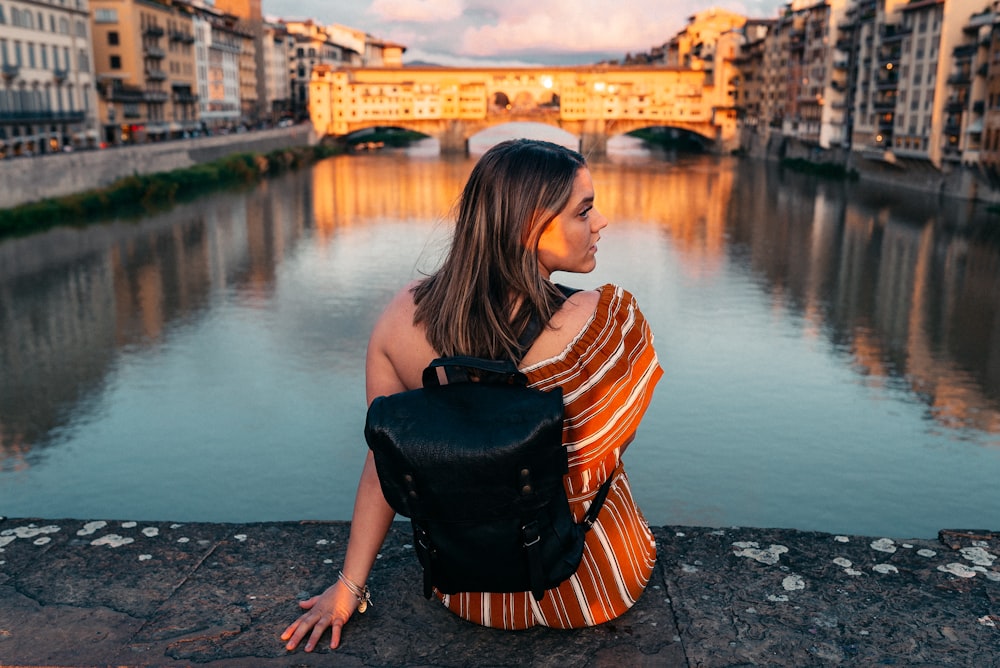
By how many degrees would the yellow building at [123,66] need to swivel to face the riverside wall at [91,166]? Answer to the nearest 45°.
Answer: approximately 45° to its right

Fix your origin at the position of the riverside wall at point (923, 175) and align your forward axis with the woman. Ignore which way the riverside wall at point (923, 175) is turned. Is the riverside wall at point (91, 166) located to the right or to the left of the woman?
right

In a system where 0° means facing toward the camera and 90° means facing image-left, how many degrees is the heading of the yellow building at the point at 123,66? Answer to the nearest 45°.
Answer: approximately 315°

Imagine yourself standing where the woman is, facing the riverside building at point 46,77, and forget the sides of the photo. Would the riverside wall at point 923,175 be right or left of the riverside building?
right

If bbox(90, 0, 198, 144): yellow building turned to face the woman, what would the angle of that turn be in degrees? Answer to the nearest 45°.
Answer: approximately 45° to its right

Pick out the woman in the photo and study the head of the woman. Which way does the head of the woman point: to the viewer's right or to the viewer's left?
to the viewer's right

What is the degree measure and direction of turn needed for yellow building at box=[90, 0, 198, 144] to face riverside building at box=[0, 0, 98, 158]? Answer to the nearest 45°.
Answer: approximately 45° to its right
